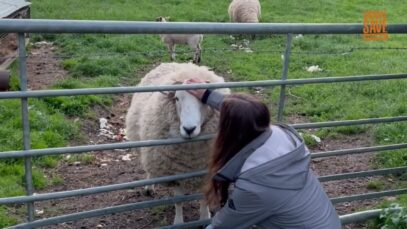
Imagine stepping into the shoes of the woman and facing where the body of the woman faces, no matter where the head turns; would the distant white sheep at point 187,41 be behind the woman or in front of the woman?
in front

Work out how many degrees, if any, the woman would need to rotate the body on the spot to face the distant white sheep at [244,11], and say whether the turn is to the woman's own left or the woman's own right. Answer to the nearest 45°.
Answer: approximately 45° to the woman's own right

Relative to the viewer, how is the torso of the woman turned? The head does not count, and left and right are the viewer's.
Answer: facing away from the viewer and to the left of the viewer

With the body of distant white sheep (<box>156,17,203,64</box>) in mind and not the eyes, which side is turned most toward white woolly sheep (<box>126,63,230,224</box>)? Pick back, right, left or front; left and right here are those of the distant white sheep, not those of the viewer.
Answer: left

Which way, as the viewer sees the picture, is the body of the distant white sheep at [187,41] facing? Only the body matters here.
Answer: to the viewer's left

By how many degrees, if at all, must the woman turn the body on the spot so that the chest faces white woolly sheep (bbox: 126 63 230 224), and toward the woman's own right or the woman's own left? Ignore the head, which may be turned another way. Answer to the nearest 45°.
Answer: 0° — they already face it

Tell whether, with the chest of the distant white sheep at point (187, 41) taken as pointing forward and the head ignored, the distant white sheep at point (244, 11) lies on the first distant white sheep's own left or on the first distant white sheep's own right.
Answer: on the first distant white sheep's own right

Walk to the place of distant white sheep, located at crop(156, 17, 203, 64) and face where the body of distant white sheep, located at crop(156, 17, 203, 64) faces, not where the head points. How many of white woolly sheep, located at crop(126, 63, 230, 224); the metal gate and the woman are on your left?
3

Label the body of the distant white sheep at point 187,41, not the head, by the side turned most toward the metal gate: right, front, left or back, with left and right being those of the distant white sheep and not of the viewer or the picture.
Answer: left

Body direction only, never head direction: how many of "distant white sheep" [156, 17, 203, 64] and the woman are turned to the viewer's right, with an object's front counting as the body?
0

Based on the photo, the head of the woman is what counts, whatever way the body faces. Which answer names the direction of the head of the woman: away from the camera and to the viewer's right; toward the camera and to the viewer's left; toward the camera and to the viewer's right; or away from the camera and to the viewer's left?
away from the camera and to the viewer's left
